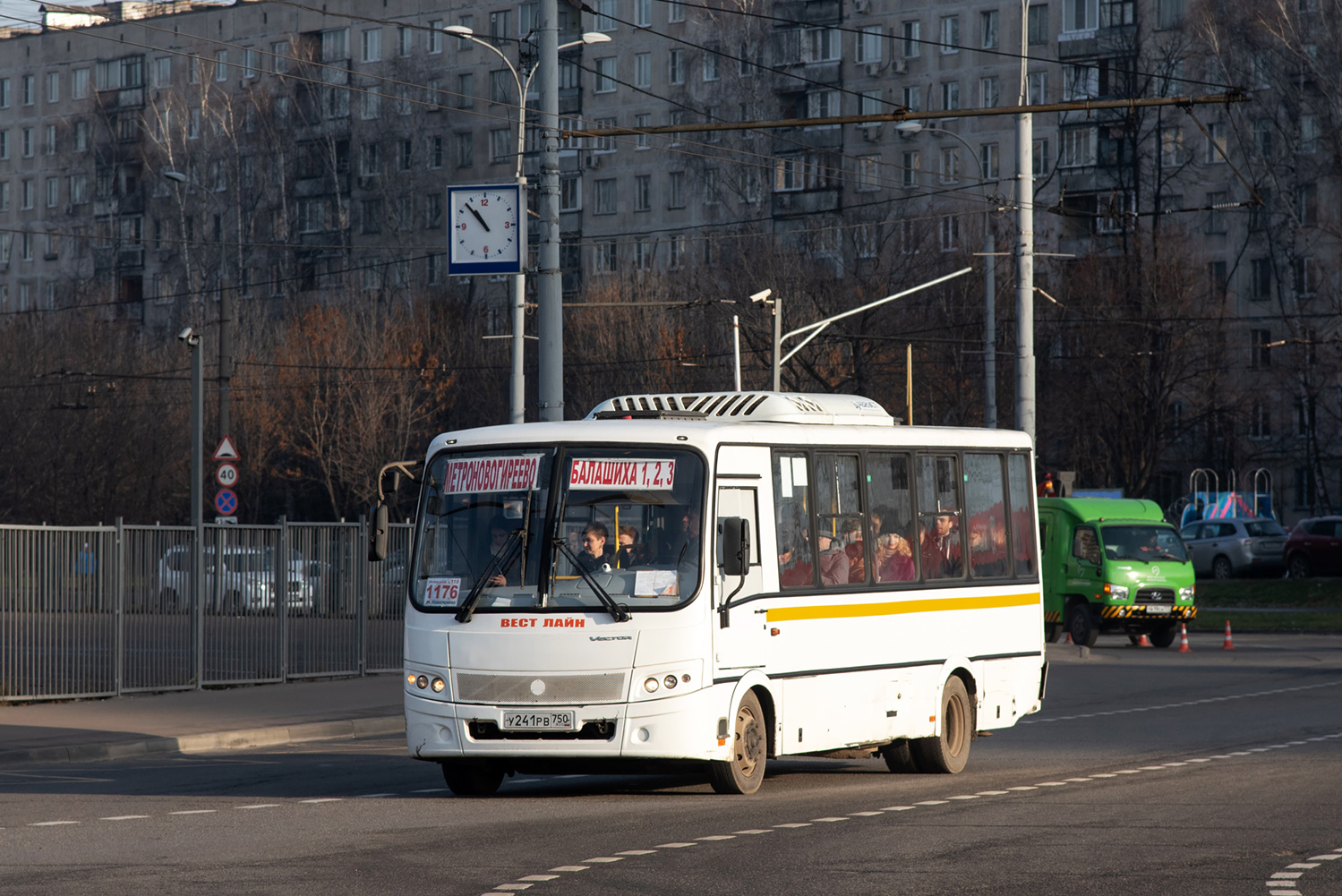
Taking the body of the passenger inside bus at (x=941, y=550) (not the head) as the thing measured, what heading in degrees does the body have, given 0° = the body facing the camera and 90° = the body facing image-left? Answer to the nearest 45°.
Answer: approximately 45°

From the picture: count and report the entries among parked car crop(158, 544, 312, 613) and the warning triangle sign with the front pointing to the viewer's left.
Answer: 0

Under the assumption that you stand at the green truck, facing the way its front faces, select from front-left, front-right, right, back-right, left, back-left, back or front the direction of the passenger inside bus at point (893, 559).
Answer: front-right

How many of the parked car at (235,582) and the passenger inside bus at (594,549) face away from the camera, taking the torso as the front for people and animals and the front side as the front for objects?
0

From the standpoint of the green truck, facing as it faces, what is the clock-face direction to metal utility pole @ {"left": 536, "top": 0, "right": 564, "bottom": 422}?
The metal utility pole is roughly at 2 o'clock from the green truck.

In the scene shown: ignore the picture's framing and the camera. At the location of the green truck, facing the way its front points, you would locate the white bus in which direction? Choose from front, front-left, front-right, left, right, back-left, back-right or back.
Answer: front-right

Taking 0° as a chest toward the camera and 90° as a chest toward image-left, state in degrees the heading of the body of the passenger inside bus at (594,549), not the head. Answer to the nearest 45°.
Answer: approximately 45°

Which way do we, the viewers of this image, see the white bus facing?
facing the viewer and to the left of the viewer

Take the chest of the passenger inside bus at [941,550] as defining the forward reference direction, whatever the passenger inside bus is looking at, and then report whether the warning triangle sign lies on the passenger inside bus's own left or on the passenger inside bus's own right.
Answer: on the passenger inside bus's own right

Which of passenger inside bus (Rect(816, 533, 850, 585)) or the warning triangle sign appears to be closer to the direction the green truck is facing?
the passenger inside bus

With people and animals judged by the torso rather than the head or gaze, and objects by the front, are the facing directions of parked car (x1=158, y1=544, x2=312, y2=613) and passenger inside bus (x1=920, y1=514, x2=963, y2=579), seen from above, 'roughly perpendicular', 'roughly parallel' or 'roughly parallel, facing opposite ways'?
roughly perpendicular

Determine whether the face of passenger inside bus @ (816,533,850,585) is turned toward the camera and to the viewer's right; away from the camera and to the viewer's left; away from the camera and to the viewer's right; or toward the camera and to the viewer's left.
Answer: toward the camera and to the viewer's left

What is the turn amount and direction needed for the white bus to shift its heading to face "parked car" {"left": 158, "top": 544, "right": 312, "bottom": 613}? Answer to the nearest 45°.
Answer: approximately 90° to its right

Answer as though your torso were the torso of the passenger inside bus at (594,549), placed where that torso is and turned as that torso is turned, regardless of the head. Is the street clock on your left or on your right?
on your right
